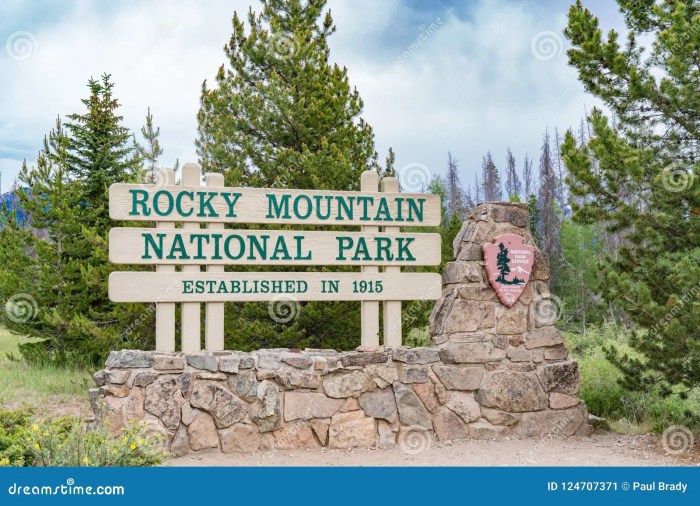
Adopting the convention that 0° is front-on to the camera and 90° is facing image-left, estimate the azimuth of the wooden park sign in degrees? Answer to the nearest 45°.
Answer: approximately 0°

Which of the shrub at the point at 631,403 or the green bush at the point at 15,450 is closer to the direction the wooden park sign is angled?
the green bush

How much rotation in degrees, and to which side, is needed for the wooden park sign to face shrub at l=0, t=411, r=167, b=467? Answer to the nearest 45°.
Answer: approximately 45° to its right

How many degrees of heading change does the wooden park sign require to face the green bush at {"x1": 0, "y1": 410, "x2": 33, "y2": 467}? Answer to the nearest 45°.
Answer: approximately 45° to its right

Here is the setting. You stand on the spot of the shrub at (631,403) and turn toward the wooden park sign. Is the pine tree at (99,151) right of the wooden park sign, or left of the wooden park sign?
right

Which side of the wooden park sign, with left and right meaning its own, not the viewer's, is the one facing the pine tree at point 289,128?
back

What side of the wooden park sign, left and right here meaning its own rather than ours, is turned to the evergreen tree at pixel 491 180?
back

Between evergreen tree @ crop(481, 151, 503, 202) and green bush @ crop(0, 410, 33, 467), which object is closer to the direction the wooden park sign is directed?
the green bush

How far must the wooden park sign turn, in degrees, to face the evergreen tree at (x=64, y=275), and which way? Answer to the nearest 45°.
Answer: approximately 135° to its right

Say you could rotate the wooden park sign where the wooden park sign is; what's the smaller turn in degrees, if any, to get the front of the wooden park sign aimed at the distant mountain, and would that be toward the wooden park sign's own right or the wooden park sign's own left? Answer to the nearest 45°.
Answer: approximately 135° to the wooden park sign's own right

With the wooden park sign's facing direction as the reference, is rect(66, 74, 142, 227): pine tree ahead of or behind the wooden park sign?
behind
